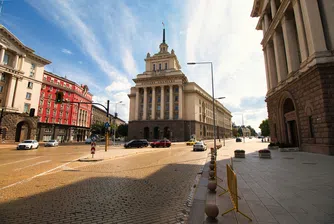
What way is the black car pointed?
to the viewer's left

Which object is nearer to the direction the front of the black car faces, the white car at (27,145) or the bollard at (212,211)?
the white car

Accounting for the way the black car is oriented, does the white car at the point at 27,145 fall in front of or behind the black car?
in front

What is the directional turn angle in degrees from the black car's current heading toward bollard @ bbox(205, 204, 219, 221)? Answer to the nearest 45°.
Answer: approximately 90° to its left
